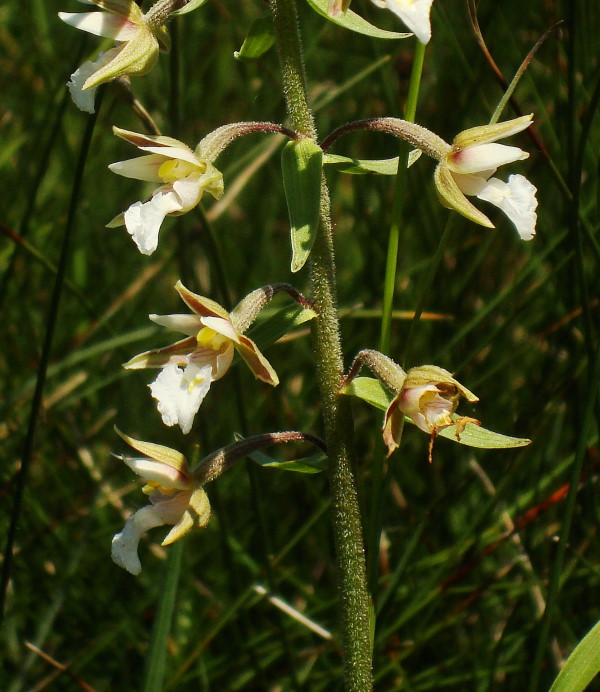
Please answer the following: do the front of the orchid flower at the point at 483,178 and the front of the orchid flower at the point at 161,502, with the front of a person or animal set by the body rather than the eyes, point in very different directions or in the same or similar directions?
very different directions

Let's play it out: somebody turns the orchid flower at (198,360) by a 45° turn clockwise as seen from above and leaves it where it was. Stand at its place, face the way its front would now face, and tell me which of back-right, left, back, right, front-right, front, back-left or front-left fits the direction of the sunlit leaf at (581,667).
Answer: back-left

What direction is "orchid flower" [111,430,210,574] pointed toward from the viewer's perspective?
to the viewer's left

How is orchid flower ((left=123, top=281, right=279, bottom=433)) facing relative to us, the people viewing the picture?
facing the viewer and to the left of the viewer

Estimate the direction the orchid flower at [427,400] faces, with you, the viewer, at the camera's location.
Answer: facing the viewer and to the right of the viewer

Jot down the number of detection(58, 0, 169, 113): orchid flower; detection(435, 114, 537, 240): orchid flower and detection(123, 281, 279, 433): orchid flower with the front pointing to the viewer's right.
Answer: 1

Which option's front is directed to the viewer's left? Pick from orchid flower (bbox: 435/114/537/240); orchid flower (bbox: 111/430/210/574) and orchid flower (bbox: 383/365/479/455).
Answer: orchid flower (bbox: 111/430/210/574)

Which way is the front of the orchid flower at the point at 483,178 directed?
to the viewer's right

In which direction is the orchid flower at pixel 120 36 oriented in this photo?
to the viewer's left
